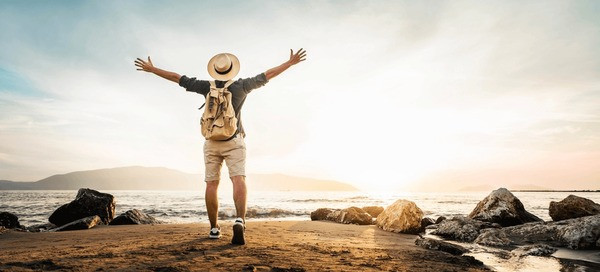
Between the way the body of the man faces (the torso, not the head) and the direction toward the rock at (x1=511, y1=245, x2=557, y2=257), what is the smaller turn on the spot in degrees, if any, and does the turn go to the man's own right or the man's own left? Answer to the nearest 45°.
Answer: approximately 90° to the man's own right

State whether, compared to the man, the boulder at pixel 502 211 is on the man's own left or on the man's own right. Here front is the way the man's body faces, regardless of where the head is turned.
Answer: on the man's own right

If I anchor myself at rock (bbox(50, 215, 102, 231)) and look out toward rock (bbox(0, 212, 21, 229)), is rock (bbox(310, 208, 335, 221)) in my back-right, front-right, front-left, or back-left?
back-right

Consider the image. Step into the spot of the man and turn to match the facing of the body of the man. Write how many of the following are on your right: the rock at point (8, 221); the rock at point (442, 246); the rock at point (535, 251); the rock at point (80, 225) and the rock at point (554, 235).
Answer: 3

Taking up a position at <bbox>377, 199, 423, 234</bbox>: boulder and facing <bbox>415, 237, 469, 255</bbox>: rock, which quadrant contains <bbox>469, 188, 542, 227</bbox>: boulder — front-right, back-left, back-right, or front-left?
back-left

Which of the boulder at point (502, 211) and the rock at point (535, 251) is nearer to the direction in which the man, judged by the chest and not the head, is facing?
the boulder

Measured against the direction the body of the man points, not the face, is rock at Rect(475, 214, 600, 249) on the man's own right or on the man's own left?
on the man's own right

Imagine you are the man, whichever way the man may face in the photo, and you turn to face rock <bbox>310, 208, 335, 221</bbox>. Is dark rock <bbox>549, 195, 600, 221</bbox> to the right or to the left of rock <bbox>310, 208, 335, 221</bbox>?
right

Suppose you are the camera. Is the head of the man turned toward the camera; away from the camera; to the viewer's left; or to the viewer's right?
away from the camera

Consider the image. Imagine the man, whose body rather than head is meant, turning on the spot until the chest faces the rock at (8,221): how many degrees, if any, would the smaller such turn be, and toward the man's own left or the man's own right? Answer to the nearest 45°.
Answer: approximately 45° to the man's own left

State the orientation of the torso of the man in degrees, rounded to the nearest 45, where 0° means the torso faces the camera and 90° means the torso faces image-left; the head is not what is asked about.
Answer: approximately 180°

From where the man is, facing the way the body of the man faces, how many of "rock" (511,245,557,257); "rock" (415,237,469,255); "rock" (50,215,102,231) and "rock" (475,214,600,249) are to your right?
3

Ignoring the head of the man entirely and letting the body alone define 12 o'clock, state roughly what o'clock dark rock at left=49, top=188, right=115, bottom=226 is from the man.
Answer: The dark rock is roughly at 11 o'clock from the man.
